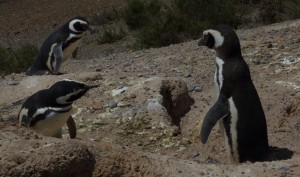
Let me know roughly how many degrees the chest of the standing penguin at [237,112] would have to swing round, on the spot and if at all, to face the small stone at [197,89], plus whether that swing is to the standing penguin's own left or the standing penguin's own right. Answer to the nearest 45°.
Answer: approximately 90° to the standing penguin's own right

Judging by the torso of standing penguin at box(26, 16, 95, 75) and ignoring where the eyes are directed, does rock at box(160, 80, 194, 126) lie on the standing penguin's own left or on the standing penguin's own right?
on the standing penguin's own right

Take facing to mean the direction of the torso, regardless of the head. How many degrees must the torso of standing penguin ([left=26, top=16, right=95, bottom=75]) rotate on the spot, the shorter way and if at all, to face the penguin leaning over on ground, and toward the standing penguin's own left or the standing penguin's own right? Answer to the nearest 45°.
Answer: approximately 90° to the standing penguin's own right

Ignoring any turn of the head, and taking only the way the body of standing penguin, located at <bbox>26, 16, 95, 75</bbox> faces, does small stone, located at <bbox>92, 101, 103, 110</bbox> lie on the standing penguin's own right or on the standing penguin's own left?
on the standing penguin's own right

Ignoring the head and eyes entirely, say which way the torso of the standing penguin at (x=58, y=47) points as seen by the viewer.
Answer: to the viewer's right

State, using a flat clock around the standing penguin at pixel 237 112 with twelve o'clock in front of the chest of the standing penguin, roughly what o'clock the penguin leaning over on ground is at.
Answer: The penguin leaning over on ground is roughly at 12 o'clock from the standing penguin.

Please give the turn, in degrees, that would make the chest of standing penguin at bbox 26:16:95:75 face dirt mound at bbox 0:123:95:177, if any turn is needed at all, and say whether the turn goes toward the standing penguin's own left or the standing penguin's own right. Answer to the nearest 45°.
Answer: approximately 90° to the standing penguin's own right
